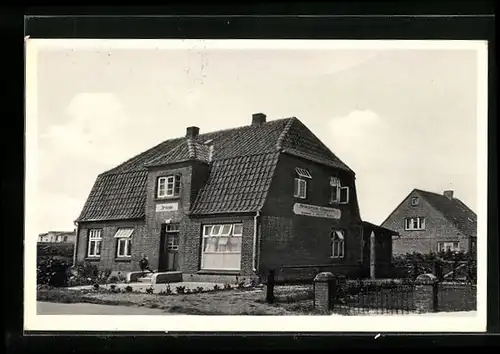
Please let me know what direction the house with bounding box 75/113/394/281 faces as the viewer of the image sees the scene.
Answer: facing the viewer and to the left of the viewer

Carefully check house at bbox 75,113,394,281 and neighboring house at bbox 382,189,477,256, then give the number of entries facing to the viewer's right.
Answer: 0
